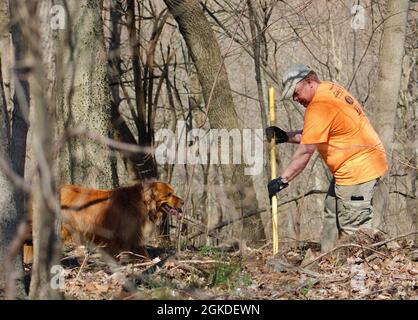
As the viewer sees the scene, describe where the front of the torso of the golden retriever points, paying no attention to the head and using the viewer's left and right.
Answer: facing to the right of the viewer

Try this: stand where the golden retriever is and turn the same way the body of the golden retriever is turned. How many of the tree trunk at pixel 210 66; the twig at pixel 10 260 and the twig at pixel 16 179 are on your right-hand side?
2

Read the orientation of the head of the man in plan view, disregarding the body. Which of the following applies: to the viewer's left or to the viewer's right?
to the viewer's left

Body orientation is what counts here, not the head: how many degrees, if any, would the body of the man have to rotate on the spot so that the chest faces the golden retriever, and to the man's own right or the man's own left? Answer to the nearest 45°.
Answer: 0° — they already face it

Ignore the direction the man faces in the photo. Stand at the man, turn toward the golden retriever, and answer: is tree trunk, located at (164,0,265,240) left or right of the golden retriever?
right

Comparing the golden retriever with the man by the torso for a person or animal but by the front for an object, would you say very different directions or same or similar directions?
very different directions

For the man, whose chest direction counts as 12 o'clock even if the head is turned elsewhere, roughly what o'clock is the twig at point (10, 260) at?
The twig is roughly at 10 o'clock from the man.

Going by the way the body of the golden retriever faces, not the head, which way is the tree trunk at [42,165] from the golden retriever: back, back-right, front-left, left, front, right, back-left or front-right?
right

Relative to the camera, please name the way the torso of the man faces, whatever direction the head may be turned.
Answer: to the viewer's left

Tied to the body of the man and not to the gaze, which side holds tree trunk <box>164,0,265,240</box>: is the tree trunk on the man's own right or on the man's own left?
on the man's own right

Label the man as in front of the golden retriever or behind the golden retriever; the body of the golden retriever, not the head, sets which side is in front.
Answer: in front

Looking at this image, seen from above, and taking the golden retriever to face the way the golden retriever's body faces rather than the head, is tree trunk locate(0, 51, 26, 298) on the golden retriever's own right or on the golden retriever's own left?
on the golden retriever's own right
